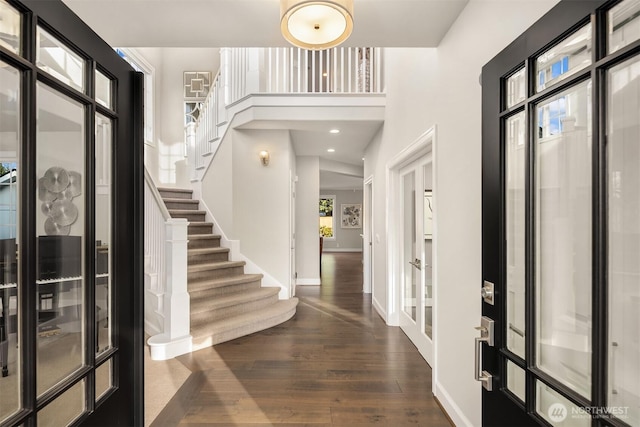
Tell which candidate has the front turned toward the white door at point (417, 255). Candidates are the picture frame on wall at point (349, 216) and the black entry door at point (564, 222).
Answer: the picture frame on wall

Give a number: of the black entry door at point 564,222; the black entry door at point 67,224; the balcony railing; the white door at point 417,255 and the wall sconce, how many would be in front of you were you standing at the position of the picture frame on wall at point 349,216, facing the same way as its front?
5

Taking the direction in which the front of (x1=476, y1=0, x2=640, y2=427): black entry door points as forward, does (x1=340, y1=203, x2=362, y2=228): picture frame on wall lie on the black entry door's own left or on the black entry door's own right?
on the black entry door's own right

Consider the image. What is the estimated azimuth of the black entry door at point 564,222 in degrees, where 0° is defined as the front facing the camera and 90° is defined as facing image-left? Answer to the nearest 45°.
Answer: approximately 45°

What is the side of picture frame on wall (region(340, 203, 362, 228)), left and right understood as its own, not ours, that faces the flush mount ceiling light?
front

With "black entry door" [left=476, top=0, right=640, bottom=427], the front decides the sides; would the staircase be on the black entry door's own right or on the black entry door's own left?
on the black entry door's own right

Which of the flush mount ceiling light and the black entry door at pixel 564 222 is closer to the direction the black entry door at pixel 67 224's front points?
the black entry door

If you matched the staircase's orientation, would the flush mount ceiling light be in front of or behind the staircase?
in front

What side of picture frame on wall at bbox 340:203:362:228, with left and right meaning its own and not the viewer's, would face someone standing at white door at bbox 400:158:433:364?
front

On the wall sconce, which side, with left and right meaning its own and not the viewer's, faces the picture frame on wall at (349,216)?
back

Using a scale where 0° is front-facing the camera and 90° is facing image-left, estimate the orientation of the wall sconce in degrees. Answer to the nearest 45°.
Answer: approximately 0°

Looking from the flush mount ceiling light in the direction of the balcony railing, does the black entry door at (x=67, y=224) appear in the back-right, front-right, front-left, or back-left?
back-left
